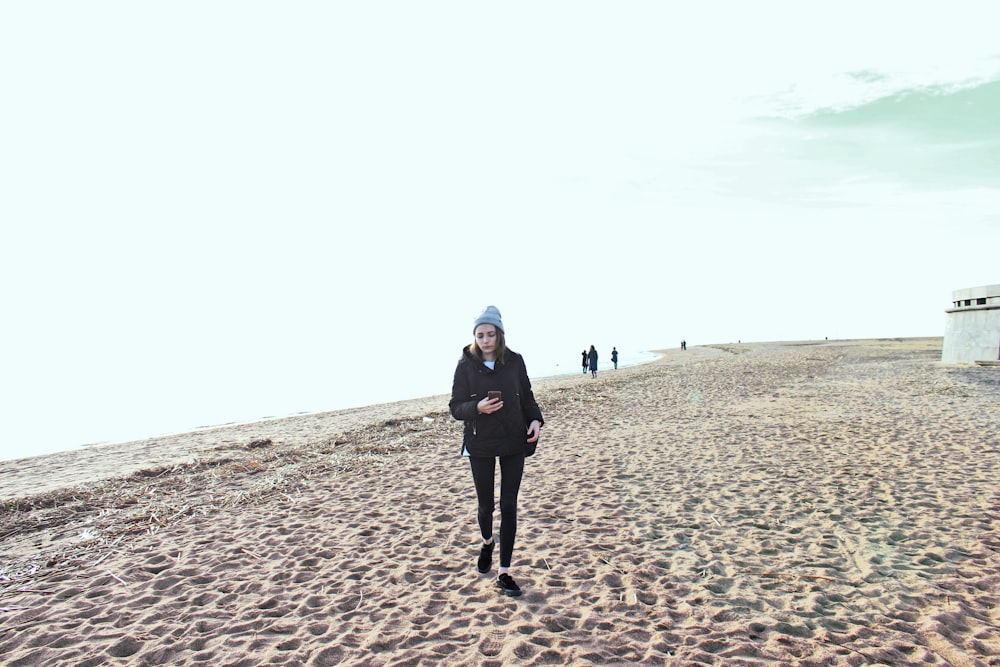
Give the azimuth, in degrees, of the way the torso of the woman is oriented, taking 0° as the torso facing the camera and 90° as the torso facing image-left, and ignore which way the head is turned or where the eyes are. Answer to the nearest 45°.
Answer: approximately 0°

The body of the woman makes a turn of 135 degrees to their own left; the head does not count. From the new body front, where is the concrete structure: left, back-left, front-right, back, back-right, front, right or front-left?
front
